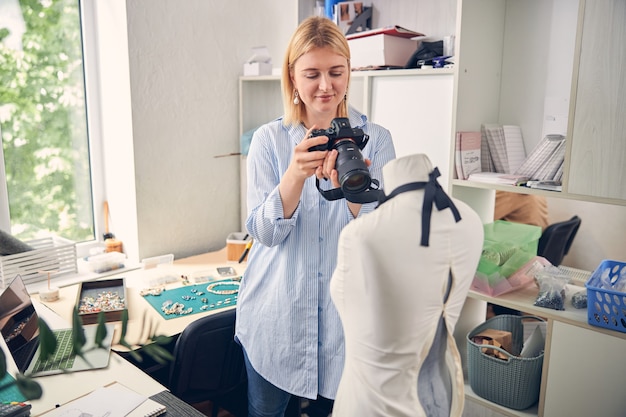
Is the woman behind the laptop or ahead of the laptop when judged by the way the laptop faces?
ahead

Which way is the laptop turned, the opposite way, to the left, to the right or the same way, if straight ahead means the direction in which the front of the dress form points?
to the right

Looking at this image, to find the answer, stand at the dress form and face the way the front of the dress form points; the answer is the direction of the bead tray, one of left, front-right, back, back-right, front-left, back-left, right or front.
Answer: front

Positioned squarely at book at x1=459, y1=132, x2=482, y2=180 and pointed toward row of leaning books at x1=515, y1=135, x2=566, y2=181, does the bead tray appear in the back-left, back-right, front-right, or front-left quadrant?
back-right

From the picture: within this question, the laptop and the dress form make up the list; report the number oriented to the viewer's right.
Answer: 1

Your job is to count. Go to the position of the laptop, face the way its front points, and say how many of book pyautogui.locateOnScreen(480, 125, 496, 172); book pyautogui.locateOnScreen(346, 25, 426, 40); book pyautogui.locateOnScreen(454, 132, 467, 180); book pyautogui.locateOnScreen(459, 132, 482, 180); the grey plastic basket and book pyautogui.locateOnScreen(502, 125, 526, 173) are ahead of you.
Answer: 6

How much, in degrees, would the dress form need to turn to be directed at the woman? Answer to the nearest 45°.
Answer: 0° — it already faces them

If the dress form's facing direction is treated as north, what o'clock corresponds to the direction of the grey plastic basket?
The grey plastic basket is roughly at 2 o'clock from the dress form.

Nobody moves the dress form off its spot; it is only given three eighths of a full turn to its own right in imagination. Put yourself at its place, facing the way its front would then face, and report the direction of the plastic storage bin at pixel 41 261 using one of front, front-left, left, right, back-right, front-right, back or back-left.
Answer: back-left

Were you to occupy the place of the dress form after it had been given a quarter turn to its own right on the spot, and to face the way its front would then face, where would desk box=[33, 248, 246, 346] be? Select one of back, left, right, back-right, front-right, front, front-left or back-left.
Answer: left

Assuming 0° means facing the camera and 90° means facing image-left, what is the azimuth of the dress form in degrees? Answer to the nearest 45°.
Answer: approximately 135°

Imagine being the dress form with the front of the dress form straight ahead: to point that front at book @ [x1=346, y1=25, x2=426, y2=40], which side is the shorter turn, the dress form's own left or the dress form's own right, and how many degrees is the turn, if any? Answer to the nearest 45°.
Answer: approximately 45° to the dress form's own right

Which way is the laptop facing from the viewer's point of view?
to the viewer's right

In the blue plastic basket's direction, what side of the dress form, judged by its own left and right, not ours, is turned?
right

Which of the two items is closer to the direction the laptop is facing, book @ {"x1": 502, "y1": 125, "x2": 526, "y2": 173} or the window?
the book
